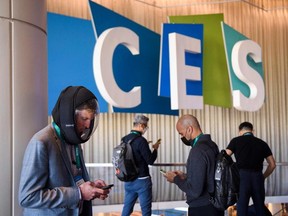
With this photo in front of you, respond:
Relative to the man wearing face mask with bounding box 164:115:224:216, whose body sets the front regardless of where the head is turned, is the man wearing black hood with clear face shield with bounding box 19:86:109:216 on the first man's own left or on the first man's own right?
on the first man's own left

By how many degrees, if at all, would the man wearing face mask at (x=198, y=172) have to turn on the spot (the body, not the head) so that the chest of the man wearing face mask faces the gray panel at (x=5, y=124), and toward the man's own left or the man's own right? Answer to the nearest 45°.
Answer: approximately 45° to the man's own left

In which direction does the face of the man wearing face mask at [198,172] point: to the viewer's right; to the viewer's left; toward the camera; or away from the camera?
to the viewer's left

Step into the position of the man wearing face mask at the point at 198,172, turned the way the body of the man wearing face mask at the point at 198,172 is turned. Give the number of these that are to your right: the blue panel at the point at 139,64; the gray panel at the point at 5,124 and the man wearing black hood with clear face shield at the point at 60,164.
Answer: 1

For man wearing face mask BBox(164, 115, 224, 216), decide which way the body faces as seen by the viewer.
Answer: to the viewer's left

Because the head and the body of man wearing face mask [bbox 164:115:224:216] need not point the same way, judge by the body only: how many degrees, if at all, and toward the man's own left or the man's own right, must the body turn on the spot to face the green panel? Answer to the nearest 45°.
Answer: approximately 90° to the man's own right

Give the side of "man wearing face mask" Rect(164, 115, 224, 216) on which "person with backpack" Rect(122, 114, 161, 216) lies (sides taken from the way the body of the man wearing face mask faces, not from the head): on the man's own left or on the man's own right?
on the man's own right

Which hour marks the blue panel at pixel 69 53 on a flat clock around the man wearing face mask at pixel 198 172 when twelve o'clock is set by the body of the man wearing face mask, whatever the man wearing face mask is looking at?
The blue panel is roughly at 2 o'clock from the man wearing face mask.

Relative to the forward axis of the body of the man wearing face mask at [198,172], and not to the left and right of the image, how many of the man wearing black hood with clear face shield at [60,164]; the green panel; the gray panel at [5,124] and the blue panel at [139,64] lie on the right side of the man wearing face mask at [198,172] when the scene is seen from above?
2

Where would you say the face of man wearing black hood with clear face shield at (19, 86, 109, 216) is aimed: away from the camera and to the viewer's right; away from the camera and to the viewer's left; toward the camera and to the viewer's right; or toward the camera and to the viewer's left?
toward the camera and to the viewer's right
